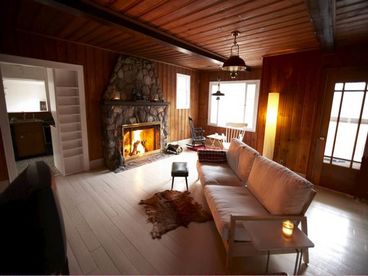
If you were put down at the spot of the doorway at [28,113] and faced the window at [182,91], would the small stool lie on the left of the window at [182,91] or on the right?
right

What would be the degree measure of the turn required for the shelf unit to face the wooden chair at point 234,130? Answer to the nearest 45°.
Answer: approximately 45° to its left

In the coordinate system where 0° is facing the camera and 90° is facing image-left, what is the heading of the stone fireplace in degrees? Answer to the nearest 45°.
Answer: approximately 315°

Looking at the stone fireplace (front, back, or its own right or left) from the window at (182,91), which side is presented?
left
